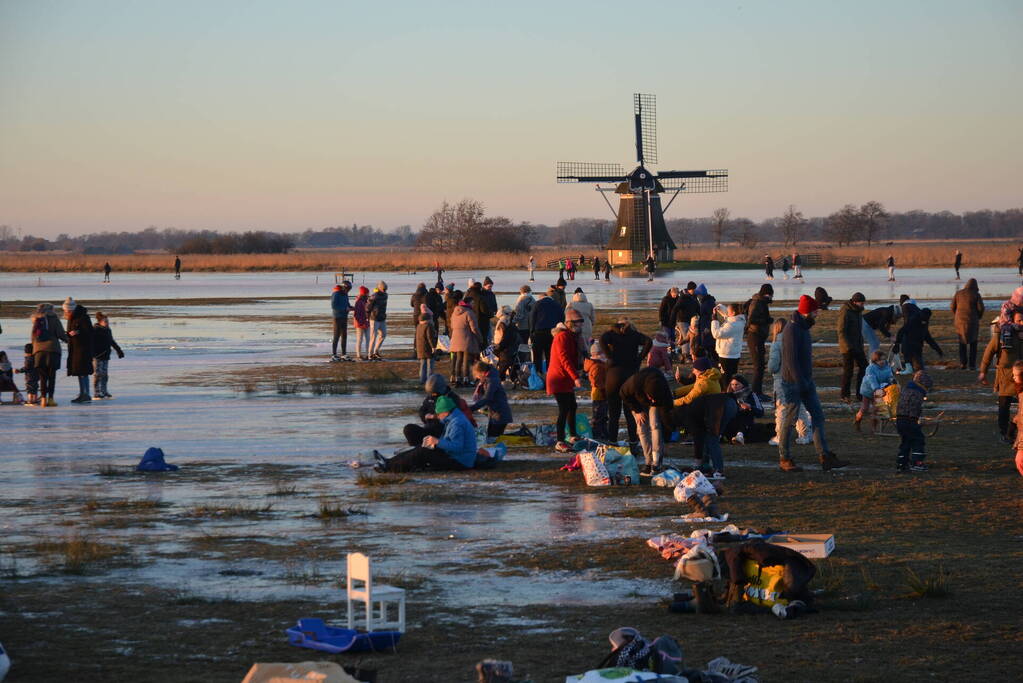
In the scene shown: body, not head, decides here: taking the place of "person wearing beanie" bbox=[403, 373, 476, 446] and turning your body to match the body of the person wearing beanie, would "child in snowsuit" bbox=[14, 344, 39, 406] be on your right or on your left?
on your right

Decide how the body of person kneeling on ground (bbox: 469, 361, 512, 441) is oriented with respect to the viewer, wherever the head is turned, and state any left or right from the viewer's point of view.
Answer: facing to the left of the viewer

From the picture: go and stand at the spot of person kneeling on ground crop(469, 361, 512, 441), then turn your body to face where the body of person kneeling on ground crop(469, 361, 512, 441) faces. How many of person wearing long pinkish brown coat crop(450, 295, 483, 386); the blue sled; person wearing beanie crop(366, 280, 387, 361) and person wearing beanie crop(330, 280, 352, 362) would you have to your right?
3

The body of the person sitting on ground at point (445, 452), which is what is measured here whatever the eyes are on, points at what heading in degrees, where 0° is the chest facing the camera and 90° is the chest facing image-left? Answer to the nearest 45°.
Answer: approximately 90°

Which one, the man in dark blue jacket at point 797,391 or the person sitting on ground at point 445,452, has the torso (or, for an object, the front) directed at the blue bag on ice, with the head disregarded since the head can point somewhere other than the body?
the person sitting on ground
